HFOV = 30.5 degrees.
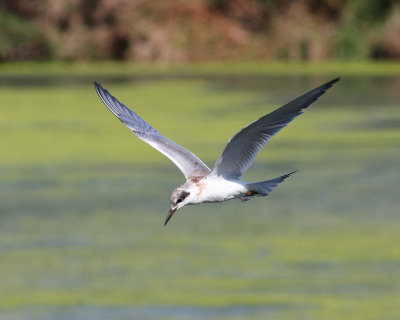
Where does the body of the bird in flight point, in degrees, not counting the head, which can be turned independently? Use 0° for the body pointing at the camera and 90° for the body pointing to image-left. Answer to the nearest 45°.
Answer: approximately 45°
